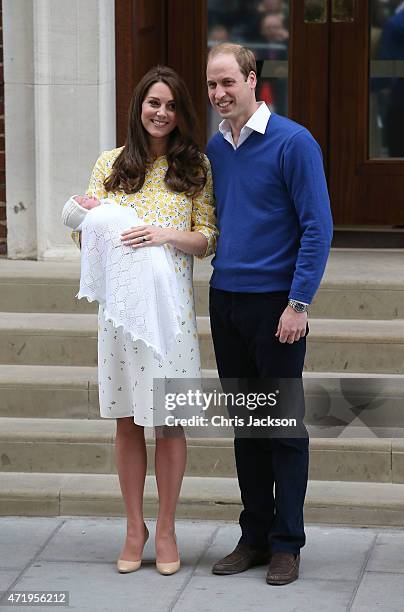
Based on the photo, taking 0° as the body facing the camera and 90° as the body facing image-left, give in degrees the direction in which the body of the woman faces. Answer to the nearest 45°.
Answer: approximately 0°

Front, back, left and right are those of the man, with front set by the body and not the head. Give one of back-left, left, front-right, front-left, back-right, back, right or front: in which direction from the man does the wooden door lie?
back-right

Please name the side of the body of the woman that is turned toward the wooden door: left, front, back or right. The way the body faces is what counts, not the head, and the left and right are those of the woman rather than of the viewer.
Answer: back

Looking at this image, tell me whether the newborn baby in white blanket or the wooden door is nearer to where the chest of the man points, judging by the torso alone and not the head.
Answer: the newborn baby in white blanket

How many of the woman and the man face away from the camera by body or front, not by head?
0
